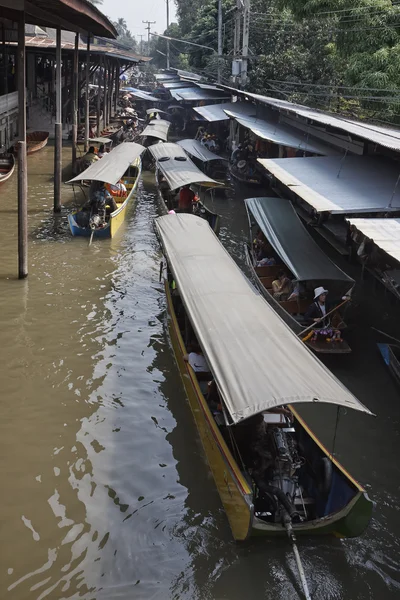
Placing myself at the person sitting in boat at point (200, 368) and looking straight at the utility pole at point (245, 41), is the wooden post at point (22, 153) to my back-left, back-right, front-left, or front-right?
front-left

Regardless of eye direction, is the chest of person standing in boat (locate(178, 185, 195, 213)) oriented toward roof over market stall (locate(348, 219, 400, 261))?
no

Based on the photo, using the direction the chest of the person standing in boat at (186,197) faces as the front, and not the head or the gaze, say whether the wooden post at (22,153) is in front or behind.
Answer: behind

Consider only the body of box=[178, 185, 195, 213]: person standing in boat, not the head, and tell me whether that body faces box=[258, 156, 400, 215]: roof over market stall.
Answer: no

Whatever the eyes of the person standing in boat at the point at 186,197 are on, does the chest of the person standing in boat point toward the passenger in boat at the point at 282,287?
no
